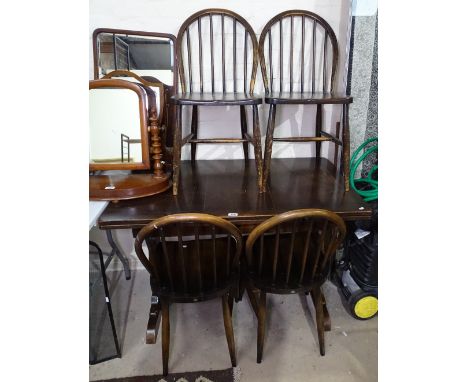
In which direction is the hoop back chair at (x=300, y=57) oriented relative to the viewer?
toward the camera

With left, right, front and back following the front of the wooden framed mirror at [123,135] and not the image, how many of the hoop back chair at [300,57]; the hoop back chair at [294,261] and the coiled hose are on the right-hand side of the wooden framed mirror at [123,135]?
0

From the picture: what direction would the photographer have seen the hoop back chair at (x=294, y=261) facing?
facing away from the viewer

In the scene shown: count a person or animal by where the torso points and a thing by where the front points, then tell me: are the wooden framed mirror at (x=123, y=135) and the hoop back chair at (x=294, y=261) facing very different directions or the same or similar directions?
very different directions

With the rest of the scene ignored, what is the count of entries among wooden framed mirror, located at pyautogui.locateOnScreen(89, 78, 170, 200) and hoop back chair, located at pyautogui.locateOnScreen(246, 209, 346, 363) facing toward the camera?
1

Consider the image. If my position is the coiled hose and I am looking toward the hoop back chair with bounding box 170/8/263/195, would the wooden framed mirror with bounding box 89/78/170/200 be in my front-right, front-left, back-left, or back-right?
front-left

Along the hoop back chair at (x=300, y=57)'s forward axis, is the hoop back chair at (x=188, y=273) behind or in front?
in front

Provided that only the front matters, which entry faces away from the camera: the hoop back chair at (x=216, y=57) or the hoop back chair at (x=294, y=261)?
the hoop back chair at (x=294, y=261)

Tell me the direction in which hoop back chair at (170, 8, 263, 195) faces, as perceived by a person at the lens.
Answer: facing the viewer

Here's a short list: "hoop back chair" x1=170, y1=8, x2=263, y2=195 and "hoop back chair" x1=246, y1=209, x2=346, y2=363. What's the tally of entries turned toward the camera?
1

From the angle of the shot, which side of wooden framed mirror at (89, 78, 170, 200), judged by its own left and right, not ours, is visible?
front
